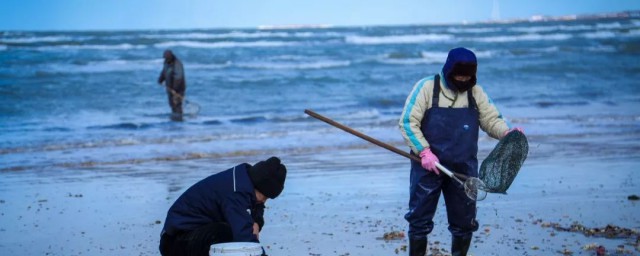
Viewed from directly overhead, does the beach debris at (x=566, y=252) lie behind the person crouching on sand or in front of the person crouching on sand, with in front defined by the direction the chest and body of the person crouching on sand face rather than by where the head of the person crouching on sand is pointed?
in front

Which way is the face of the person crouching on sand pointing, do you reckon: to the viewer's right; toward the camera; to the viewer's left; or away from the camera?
to the viewer's right

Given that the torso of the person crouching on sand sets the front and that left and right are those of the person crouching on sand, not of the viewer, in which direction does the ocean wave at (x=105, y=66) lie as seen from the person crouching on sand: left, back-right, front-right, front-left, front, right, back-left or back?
left

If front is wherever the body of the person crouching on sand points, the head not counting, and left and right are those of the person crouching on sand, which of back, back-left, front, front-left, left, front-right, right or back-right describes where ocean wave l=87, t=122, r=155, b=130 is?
left

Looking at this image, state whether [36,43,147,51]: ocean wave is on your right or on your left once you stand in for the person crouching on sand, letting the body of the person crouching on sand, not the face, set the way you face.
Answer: on your left

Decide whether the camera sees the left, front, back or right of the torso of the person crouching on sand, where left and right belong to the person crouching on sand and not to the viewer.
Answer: right

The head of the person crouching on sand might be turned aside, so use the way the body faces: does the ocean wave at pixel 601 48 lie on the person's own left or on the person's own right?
on the person's own left

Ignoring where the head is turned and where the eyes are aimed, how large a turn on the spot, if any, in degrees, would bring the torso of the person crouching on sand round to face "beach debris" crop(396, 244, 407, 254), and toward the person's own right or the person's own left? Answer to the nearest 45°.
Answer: approximately 45° to the person's own left

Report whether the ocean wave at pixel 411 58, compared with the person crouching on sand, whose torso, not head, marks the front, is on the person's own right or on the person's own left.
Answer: on the person's own left
